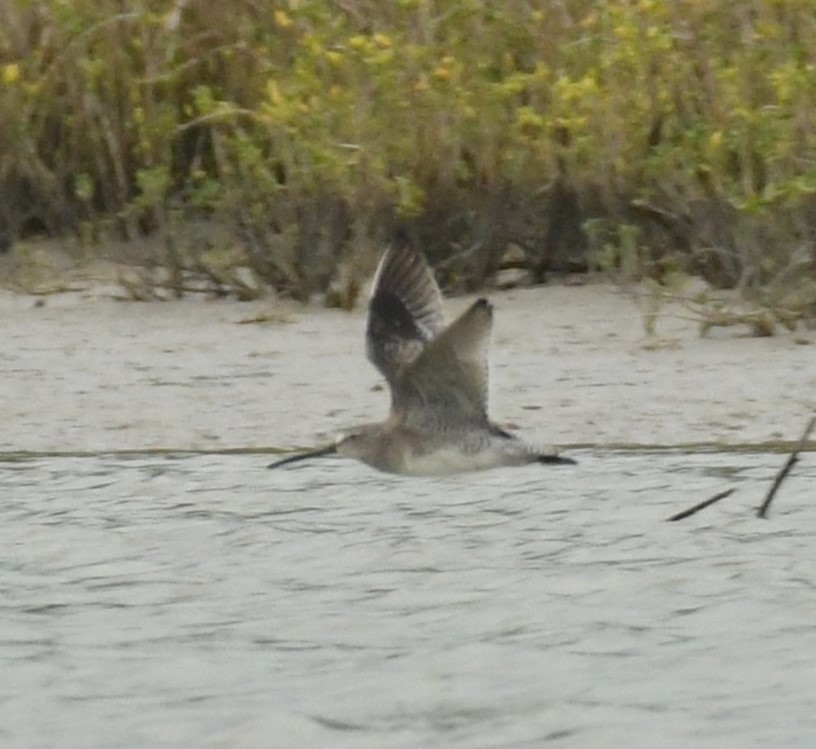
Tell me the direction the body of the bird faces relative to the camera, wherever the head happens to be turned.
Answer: to the viewer's left

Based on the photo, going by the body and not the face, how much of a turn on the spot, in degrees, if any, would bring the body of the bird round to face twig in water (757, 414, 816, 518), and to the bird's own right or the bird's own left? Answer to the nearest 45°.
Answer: approximately 135° to the bird's own left
